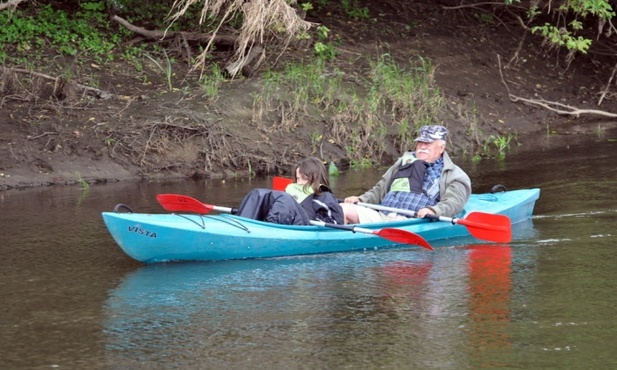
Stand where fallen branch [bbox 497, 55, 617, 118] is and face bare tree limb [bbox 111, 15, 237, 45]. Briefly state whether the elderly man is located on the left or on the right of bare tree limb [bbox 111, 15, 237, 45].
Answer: left

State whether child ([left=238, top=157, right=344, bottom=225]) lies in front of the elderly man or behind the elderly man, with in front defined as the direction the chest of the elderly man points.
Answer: in front

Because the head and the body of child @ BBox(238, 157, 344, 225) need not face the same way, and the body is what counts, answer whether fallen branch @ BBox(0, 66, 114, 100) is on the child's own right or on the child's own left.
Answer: on the child's own right

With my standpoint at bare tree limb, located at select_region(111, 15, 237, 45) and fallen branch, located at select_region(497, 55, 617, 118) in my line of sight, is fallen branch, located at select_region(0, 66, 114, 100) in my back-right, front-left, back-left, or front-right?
back-right

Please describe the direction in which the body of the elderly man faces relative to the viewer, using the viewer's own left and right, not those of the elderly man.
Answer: facing the viewer and to the left of the viewer

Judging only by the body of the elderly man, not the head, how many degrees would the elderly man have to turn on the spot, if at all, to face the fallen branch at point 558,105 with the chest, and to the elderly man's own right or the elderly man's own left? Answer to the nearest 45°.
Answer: approximately 135° to the elderly man's own right

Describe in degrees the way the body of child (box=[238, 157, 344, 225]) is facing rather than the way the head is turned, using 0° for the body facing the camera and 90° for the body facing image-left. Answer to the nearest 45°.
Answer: approximately 90°

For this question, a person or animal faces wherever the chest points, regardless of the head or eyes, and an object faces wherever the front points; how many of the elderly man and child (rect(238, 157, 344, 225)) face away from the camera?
0

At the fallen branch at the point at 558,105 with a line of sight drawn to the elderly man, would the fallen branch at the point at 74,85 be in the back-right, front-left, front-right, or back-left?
front-right
